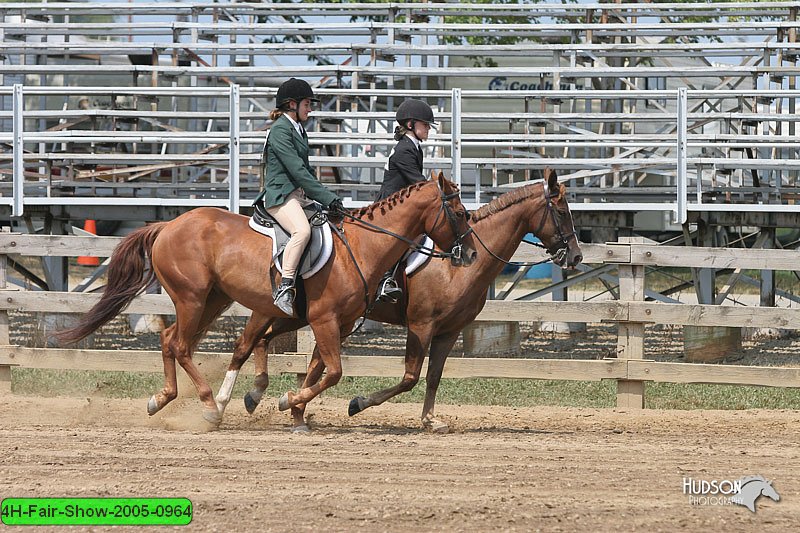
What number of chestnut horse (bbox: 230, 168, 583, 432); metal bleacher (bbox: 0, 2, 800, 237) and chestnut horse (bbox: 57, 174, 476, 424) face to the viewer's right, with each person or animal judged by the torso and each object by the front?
2

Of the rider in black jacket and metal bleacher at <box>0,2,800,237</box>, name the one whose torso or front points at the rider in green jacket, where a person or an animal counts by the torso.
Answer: the metal bleacher

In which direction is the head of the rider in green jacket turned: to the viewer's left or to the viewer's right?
to the viewer's right

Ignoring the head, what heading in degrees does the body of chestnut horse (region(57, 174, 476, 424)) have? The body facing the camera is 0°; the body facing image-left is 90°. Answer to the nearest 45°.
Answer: approximately 270°

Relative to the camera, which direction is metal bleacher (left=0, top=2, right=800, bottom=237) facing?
toward the camera

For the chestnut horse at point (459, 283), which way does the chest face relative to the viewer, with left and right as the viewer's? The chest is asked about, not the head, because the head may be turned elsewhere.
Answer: facing to the right of the viewer

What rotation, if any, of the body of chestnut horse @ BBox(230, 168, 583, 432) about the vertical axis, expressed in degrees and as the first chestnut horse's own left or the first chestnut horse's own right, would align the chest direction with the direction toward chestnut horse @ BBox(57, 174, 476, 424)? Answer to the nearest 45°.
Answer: approximately 180°

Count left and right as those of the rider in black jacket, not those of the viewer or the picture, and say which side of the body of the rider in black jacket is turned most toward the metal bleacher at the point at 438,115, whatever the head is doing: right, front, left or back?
left

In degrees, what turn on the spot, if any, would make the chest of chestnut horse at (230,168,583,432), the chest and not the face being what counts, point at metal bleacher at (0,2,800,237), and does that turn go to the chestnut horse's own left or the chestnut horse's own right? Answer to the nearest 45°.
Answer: approximately 90° to the chestnut horse's own left

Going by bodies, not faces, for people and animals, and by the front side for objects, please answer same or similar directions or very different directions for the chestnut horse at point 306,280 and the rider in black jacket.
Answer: same or similar directions

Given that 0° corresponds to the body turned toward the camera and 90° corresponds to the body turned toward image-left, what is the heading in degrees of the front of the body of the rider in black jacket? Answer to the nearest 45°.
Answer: approximately 270°

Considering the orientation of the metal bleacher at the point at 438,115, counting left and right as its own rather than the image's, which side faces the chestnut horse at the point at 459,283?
front

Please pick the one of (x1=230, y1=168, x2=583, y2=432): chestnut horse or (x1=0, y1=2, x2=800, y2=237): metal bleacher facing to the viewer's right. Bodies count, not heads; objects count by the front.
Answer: the chestnut horse

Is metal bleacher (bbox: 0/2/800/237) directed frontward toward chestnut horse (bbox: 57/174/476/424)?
yes

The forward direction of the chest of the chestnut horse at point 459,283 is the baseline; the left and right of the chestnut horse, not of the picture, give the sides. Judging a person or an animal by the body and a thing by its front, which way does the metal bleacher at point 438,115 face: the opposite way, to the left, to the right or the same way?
to the right

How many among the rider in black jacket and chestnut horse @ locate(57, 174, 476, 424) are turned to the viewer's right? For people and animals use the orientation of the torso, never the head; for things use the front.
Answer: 2
